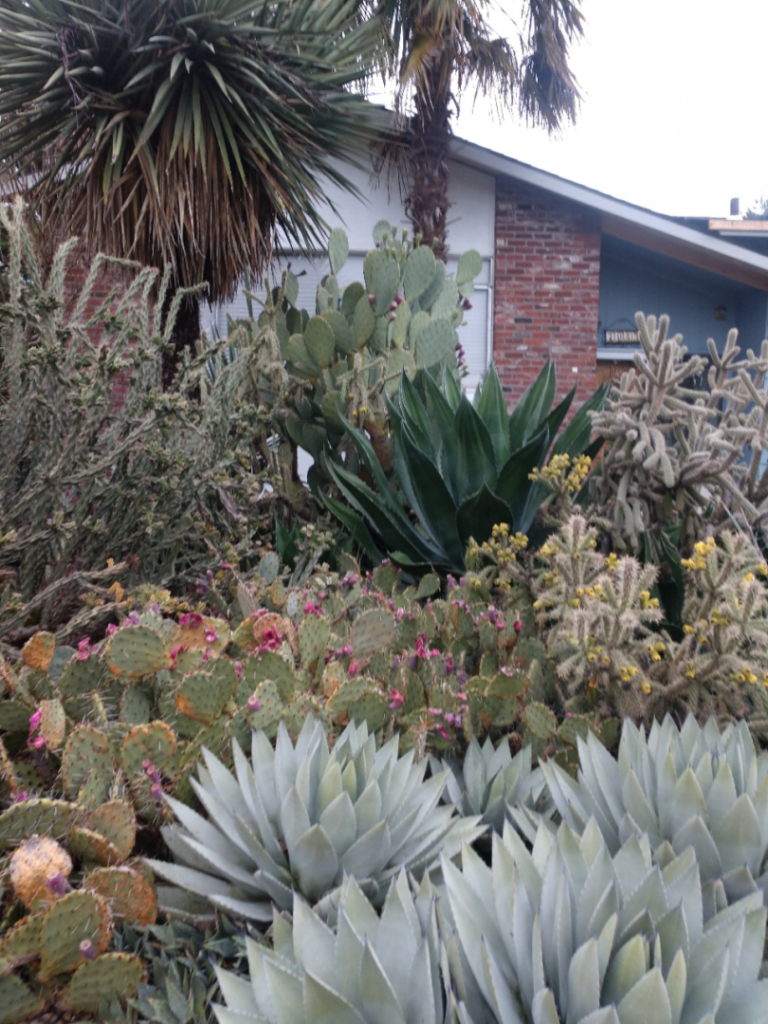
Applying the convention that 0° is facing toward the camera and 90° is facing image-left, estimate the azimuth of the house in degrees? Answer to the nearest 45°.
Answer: approximately 0°

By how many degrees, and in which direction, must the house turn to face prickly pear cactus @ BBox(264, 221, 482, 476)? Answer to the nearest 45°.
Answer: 0° — it already faces it

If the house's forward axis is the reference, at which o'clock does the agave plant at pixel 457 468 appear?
The agave plant is roughly at 12 o'clock from the house.

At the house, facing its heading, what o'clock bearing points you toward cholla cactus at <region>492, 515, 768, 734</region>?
The cholla cactus is roughly at 12 o'clock from the house.

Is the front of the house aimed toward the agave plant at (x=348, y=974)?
yes

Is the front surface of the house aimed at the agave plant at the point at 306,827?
yes

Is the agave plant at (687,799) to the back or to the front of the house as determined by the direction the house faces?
to the front

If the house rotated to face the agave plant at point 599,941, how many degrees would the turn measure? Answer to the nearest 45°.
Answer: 0° — it already faces it

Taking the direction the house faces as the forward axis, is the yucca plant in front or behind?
in front

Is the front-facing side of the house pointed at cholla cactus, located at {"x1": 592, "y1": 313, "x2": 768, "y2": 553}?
yes

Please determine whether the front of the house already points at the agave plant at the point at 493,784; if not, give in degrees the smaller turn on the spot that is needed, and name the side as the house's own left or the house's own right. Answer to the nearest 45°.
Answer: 0° — it already faces it
